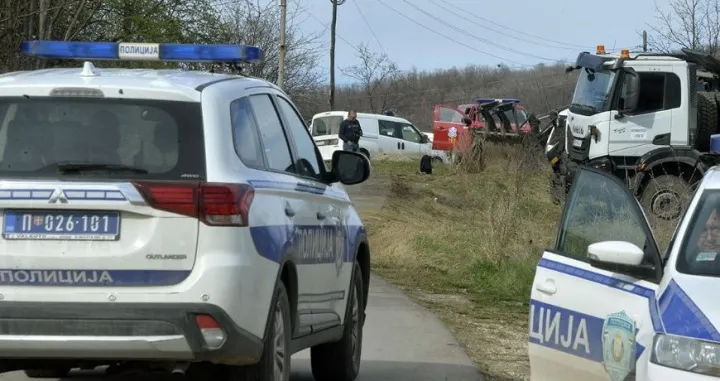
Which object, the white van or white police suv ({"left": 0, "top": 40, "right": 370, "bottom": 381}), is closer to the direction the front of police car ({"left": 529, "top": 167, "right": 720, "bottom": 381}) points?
the white police suv

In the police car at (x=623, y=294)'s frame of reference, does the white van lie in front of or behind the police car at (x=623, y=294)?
behind

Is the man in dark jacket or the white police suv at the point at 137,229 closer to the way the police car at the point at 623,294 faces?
the white police suv

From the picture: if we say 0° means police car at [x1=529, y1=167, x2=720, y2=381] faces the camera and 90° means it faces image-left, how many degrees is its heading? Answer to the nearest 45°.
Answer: approximately 0°

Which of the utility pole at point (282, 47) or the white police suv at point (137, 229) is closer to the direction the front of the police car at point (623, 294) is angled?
the white police suv
